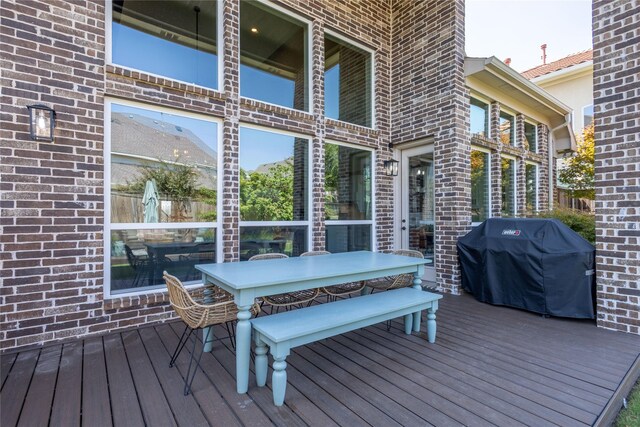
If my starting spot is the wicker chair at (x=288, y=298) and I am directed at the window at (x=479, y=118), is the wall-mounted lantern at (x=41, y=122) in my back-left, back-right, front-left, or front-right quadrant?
back-left

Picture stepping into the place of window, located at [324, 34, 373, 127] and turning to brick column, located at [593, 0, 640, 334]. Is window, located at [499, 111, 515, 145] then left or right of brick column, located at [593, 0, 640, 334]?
left

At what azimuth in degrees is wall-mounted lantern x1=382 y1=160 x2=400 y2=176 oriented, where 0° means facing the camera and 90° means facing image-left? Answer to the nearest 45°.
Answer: approximately 315°

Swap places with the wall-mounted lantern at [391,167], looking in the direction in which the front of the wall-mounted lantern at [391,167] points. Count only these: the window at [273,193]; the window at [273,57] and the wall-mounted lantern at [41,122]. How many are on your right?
3

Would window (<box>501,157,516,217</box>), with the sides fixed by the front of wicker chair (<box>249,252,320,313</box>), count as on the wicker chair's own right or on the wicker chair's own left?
on the wicker chair's own left

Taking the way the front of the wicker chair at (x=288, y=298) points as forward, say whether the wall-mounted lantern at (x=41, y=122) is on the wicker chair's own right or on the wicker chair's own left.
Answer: on the wicker chair's own right

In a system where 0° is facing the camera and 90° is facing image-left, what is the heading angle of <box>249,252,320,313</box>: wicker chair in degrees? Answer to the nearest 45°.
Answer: approximately 315°
